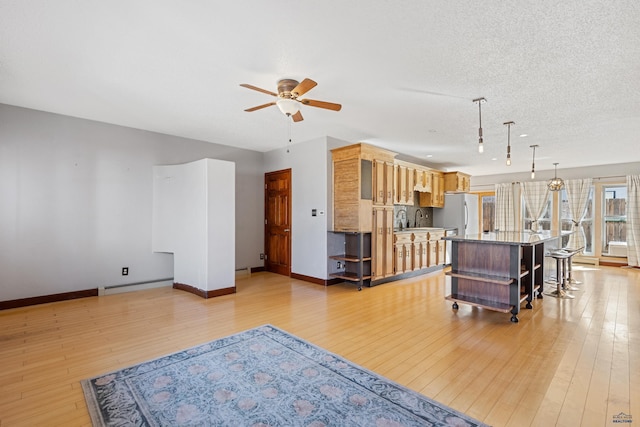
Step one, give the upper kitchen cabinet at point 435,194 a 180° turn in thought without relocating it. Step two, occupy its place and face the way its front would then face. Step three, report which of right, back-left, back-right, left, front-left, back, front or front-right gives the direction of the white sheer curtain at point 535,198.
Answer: right

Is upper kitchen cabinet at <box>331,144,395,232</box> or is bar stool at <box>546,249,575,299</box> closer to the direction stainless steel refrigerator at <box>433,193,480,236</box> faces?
the bar stool

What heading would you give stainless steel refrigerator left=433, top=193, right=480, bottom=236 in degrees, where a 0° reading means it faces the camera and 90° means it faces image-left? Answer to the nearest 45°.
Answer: approximately 315°

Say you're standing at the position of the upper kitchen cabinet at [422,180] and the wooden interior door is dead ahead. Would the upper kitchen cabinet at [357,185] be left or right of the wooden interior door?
left

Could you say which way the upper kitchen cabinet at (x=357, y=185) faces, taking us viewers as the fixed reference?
facing the viewer and to the right of the viewer

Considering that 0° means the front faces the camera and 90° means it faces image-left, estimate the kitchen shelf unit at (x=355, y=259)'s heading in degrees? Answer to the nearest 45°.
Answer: approximately 45°

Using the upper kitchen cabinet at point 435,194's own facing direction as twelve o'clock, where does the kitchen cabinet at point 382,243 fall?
The kitchen cabinet is roughly at 2 o'clock from the upper kitchen cabinet.

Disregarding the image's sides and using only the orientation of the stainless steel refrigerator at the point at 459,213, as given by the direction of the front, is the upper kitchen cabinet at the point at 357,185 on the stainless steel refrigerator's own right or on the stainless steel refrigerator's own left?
on the stainless steel refrigerator's own right

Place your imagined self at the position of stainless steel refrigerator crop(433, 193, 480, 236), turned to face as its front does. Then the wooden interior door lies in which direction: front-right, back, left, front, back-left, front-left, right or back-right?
right
